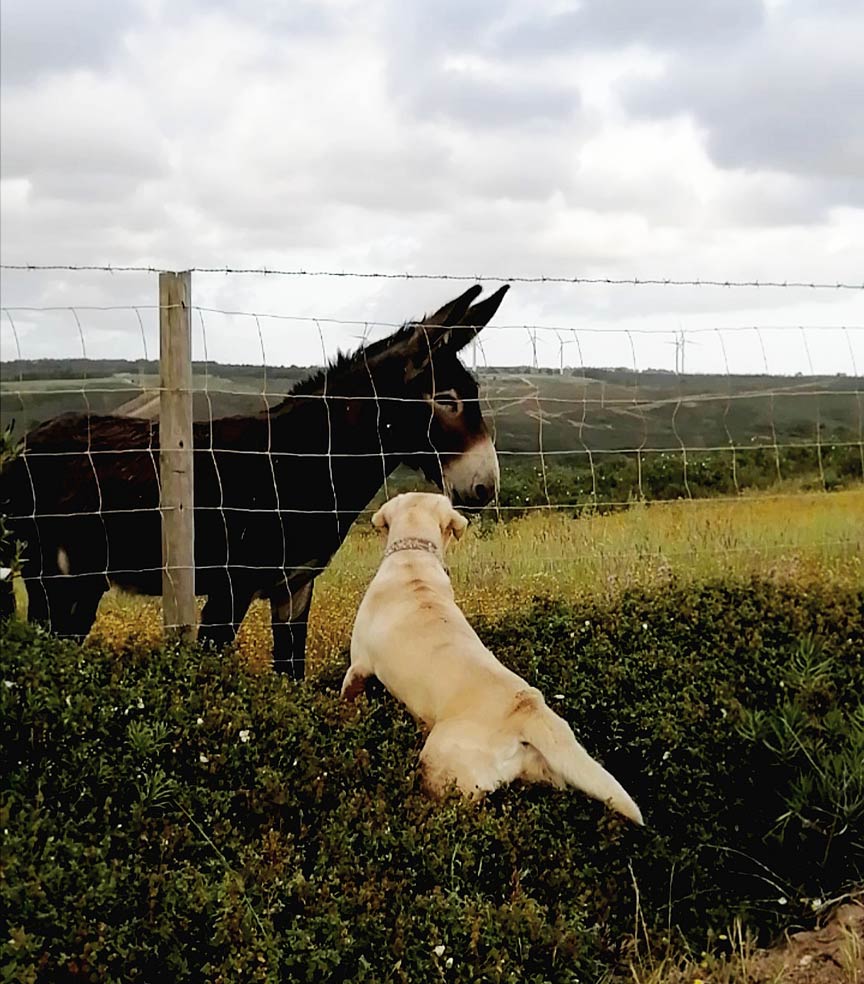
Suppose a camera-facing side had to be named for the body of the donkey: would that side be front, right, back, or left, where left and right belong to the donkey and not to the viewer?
right

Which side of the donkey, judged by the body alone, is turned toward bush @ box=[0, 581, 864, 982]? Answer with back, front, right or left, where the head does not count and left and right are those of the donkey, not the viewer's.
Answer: right

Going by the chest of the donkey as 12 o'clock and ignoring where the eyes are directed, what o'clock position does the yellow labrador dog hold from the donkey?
The yellow labrador dog is roughly at 2 o'clock from the donkey.
